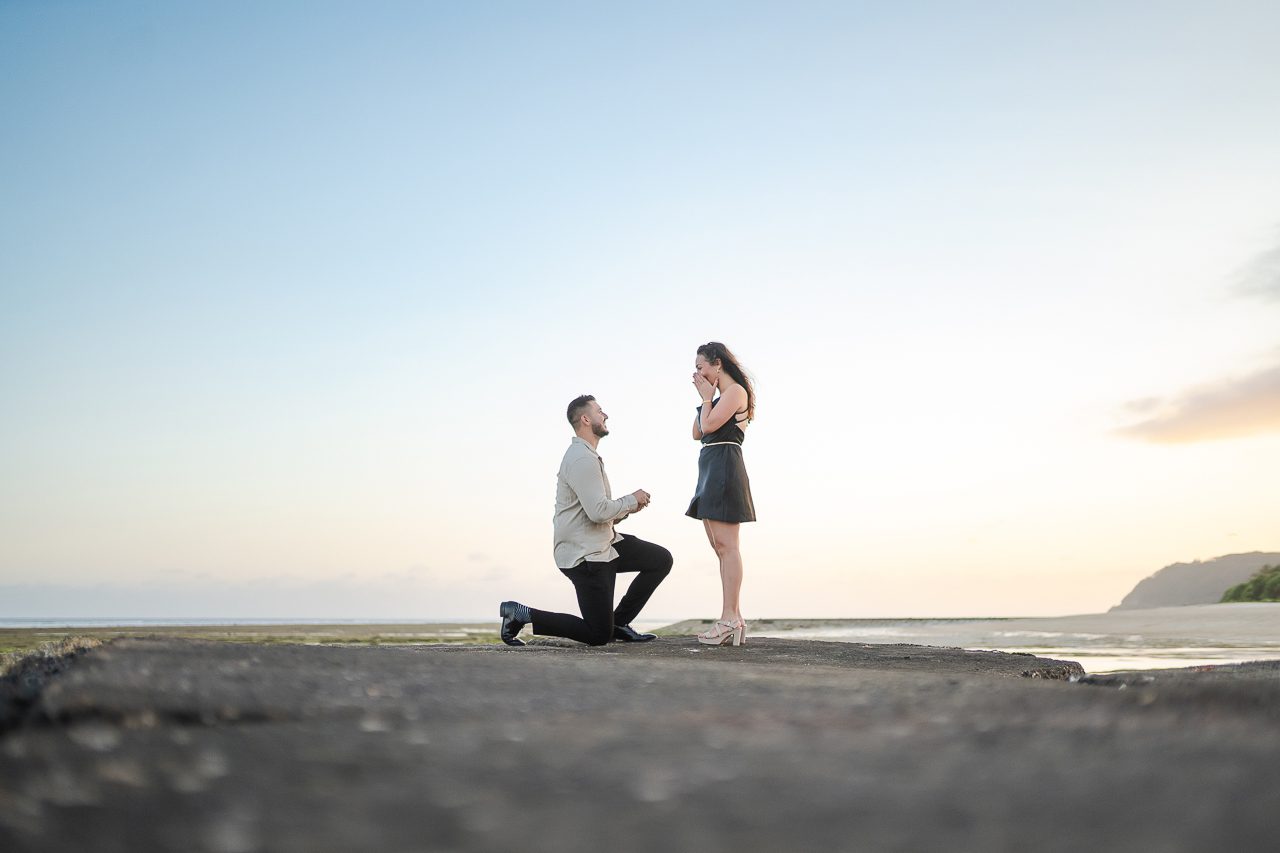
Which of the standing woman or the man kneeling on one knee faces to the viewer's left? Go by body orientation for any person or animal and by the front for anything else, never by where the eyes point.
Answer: the standing woman

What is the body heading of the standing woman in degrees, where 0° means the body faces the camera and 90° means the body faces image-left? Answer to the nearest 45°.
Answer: approximately 90°

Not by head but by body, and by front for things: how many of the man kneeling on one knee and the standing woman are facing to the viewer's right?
1

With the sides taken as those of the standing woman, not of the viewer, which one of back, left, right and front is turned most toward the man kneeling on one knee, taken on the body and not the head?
front

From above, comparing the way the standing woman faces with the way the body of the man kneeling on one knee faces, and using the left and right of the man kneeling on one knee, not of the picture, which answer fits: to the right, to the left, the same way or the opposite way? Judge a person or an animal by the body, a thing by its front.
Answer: the opposite way

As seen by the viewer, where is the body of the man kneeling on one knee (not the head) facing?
to the viewer's right

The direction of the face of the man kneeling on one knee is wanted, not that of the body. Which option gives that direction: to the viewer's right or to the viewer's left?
to the viewer's right

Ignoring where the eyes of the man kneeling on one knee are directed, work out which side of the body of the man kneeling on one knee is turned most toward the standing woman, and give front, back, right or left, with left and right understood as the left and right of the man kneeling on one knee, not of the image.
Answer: front

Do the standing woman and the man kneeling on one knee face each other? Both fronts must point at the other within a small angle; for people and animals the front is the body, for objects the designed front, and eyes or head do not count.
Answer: yes
